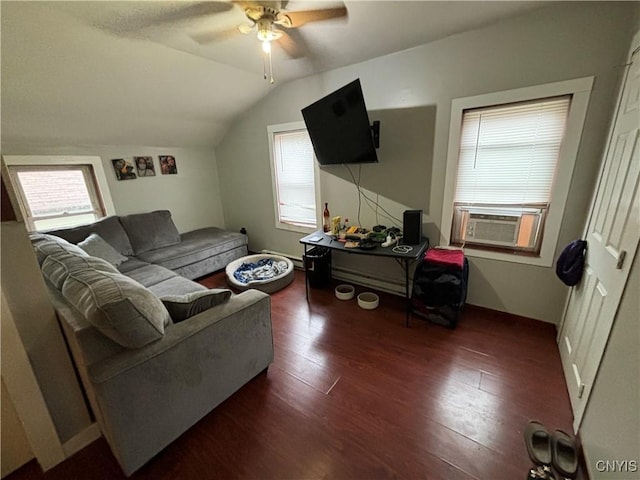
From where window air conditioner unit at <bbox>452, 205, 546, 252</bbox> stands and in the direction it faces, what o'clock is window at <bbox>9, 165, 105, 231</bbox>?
The window is roughly at 2 o'clock from the window air conditioner unit.

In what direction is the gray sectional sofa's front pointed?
to the viewer's right

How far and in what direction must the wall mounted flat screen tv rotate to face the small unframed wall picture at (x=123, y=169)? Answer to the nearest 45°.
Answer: approximately 45° to its right

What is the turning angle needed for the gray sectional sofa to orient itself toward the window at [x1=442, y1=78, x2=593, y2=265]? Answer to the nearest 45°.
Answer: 0° — it already faces it

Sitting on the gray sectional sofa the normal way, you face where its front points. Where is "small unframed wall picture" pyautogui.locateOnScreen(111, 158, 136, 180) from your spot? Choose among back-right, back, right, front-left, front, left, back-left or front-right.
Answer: left

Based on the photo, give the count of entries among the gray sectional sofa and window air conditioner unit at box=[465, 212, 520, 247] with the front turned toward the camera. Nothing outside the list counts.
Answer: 1

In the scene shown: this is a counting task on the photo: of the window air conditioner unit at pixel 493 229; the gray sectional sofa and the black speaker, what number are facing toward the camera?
2

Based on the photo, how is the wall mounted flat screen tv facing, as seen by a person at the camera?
facing the viewer and to the left of the viewer

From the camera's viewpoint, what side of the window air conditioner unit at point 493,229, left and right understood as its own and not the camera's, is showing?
front

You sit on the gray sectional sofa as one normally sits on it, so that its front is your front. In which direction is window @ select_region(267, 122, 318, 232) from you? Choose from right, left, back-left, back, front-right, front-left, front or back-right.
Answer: front-left

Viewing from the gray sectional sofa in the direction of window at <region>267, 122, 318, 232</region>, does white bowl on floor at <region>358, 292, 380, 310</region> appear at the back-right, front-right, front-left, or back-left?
front-right

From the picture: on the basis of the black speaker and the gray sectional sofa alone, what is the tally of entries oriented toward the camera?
1

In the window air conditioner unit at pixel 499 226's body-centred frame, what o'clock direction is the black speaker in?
The black speaker is roughly at 2 o'clock from the window air conditioner unit.
